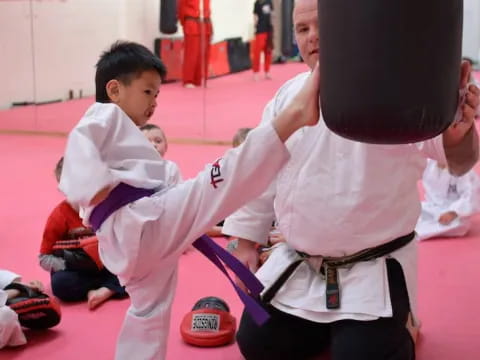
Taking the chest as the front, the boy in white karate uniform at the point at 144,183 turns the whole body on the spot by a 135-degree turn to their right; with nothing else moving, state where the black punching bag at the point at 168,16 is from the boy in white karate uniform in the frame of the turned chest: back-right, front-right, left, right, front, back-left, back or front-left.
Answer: back-right

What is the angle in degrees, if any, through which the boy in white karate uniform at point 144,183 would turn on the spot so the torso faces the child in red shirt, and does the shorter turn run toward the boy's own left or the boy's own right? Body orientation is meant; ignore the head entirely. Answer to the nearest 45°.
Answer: approximately 90° to the boy's own left

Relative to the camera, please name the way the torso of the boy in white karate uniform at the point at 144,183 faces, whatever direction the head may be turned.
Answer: to the viewer's right

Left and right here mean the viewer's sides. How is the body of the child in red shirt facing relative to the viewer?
facing the viewer and to the right of the viewer

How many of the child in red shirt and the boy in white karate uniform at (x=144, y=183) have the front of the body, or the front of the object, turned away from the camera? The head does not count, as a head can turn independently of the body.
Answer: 0

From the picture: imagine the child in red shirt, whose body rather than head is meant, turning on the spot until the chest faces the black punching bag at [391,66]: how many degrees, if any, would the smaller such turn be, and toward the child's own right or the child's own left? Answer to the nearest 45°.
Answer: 0° — they already face it

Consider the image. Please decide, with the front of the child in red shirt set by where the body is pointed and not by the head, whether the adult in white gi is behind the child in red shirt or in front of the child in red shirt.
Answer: in front

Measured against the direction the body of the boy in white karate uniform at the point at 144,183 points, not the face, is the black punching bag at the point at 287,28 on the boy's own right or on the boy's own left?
on the boy's own left

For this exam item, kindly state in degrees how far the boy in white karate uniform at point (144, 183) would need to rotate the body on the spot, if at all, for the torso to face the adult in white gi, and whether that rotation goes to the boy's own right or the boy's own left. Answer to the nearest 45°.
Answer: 0° — they already face them

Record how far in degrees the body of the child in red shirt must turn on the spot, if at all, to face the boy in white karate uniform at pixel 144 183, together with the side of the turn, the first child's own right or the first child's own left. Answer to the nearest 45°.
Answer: approximately 45° to the first child's own right
